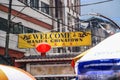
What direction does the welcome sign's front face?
toward the camera
